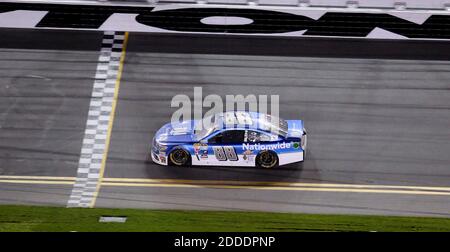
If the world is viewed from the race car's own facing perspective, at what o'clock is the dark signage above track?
The dark signage above track is roughly at 3 o'clock from the race car.

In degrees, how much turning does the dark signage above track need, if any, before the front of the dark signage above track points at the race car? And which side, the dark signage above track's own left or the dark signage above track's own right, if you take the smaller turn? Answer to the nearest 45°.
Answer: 0° — it already faces it

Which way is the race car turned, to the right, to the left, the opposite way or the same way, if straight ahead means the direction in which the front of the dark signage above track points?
to the right

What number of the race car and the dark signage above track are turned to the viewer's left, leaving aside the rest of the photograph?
1

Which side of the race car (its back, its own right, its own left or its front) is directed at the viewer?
left
